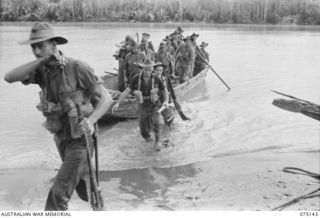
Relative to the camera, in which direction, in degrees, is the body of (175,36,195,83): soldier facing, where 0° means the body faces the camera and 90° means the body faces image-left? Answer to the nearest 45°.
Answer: approximately 45°

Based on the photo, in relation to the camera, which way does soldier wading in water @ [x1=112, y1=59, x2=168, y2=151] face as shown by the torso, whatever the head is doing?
toward the camera

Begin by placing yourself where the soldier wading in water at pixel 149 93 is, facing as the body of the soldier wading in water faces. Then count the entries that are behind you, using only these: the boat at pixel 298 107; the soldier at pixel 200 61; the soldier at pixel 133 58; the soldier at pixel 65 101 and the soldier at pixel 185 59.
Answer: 3

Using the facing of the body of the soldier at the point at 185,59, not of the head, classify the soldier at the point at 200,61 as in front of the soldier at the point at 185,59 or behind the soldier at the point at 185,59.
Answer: behind

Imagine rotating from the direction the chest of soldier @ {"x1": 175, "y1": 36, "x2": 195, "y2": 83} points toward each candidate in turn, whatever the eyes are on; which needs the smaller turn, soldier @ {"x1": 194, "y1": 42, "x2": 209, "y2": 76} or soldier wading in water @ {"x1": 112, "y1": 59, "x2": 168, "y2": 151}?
the soldier wading in water

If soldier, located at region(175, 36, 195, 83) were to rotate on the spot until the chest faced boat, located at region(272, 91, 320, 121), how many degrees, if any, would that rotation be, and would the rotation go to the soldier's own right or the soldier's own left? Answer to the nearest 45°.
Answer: approximately 45° to the soldier's own left

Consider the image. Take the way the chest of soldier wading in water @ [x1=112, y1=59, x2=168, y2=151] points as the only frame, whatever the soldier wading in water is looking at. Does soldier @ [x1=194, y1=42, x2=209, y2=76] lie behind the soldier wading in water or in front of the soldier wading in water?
behind

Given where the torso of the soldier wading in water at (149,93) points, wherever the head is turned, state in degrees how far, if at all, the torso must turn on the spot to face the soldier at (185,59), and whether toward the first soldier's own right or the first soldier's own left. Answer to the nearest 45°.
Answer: approximately 180°

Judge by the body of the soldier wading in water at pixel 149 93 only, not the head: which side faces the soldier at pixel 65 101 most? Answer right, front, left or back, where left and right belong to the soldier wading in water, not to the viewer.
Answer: front

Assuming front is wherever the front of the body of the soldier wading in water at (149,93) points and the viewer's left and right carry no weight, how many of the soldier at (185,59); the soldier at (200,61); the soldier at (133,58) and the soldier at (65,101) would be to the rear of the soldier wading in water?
3

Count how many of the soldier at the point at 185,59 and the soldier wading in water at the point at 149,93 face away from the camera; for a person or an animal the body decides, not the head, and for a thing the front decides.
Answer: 0

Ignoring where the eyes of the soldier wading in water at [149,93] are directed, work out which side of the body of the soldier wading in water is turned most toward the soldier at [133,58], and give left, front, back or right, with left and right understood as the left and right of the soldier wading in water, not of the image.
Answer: back
